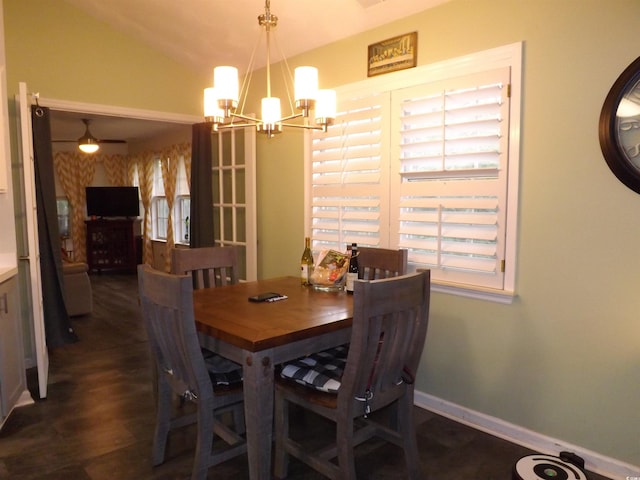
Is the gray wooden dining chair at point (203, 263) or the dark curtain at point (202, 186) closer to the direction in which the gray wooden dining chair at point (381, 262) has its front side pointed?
the gray wooden dining chair

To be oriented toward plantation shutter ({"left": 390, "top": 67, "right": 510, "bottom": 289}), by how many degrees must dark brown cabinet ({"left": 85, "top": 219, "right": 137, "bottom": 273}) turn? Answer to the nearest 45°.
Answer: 0° — it already faces it

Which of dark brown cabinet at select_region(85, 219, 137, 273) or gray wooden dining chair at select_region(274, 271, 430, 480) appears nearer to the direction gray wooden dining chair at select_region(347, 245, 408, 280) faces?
the gray wooden dining chair

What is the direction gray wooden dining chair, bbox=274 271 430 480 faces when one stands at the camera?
facing away from the viewer and to the left of the viewer

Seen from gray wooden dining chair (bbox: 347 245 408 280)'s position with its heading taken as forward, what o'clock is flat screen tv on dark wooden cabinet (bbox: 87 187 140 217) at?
The flat screen tv on dark wooden cabinet is roughly at 3 o'clock from the gray wooden dining chair.

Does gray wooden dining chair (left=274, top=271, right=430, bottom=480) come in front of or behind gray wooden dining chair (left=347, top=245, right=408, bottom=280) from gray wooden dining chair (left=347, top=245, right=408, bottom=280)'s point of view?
in front

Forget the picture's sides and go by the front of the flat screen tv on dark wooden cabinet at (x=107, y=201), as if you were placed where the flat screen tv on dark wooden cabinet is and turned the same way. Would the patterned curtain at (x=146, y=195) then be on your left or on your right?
on your left

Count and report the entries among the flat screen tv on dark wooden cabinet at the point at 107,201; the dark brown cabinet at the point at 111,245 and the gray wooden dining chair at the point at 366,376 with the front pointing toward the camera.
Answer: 2

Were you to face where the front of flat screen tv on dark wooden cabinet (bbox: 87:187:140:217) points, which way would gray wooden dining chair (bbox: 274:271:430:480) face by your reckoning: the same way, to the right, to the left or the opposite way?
the opposite way

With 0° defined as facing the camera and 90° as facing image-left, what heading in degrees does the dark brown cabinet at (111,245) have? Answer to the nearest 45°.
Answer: approximately 0°

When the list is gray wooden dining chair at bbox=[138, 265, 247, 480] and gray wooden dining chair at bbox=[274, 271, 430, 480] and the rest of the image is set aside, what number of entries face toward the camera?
0

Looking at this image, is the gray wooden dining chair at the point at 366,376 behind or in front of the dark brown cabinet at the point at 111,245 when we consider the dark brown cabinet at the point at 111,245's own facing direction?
in front

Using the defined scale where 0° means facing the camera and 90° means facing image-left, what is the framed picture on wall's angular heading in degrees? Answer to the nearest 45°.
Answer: approximately 45°

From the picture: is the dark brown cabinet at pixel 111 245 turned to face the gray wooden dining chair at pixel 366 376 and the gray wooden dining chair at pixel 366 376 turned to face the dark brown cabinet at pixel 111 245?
yes
